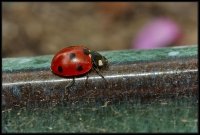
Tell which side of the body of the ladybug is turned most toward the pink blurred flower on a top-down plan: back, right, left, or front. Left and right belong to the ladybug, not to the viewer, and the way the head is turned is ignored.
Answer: left

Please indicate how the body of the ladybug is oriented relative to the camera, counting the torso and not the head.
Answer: to the viewer's right
